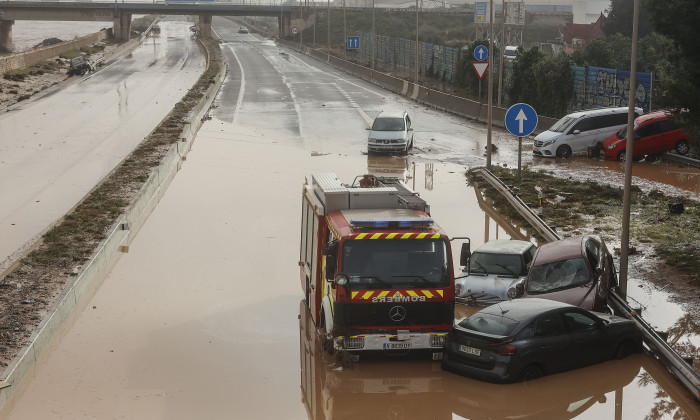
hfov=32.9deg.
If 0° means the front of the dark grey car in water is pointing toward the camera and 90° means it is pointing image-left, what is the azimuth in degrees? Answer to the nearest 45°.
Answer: approximately 225°

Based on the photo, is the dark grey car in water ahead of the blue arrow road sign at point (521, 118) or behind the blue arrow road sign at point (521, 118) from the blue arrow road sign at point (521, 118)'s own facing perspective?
ahead

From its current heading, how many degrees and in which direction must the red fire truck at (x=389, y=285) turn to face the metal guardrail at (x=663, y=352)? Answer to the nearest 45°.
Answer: approximately 90° to its left

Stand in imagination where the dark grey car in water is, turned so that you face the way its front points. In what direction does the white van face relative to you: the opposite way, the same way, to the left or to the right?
the opposite way

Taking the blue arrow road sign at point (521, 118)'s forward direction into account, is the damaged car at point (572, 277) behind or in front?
in front

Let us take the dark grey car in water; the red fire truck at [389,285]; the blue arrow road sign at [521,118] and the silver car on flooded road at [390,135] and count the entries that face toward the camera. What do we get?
3

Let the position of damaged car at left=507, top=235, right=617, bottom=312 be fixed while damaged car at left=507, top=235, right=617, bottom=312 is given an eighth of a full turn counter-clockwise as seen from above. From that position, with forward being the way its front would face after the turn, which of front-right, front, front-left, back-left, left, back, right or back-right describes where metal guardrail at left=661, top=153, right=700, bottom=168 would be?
back

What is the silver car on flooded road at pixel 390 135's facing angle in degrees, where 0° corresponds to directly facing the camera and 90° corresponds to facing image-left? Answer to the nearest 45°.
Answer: approximately 0°

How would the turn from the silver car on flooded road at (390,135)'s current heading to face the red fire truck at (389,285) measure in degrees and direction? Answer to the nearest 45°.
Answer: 0° — it already faces it

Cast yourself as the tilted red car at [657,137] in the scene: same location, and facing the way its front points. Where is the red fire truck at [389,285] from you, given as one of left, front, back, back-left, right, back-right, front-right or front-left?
front-left

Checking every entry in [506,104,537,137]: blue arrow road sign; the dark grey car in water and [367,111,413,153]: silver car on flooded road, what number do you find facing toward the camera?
2

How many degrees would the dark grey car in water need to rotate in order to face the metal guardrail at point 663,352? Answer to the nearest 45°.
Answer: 0° — it already faces it

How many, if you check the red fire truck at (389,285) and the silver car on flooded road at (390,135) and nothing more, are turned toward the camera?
2

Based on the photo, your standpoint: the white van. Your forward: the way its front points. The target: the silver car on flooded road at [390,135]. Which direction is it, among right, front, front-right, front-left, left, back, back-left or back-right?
front-right

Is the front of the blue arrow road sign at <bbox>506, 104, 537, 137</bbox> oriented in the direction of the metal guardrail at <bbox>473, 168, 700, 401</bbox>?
yes

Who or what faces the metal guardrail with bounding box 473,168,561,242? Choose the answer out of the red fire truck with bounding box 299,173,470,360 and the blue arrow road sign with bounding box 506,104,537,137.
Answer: the blue arrow road sign

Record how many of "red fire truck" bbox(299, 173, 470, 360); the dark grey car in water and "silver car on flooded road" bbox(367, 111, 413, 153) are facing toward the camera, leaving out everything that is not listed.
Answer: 2
